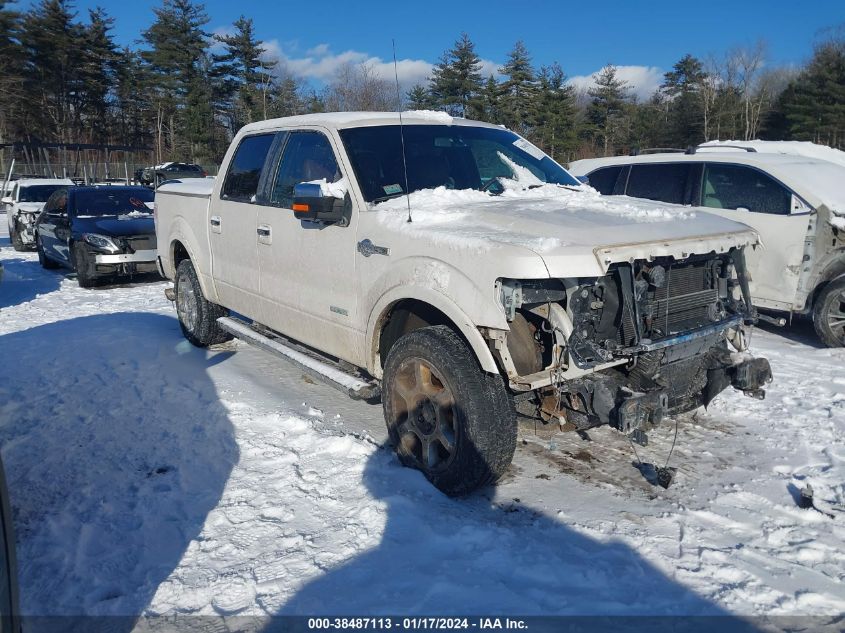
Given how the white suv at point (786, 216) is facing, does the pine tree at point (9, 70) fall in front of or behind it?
behind

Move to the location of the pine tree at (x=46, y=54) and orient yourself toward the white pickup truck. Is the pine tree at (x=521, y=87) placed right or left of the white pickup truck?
left

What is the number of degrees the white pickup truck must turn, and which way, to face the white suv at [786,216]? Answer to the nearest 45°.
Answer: approximately 90° to its left

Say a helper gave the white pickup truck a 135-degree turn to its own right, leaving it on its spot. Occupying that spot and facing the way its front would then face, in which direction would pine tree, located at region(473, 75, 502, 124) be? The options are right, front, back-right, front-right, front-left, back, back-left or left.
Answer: right

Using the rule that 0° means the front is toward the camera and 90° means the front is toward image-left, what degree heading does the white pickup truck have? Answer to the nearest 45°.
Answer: approximately 315°

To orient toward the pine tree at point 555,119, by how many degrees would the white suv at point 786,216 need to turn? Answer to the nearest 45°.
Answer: approximately 135° to its left

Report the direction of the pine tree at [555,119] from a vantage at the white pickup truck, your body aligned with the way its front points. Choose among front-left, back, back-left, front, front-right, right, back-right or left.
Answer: back-left

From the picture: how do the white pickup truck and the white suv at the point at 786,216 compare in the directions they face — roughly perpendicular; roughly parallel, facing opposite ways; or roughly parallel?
roughly parallel

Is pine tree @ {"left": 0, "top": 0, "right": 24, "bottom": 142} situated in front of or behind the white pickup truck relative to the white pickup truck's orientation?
behind

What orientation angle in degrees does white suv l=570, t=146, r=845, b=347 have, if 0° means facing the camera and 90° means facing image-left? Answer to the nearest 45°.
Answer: approximately 315°

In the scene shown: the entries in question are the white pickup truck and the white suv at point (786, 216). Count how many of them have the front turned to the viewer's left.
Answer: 0

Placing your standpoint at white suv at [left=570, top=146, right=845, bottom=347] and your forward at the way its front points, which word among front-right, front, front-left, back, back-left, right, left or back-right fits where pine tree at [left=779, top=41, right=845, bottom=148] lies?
back-left
